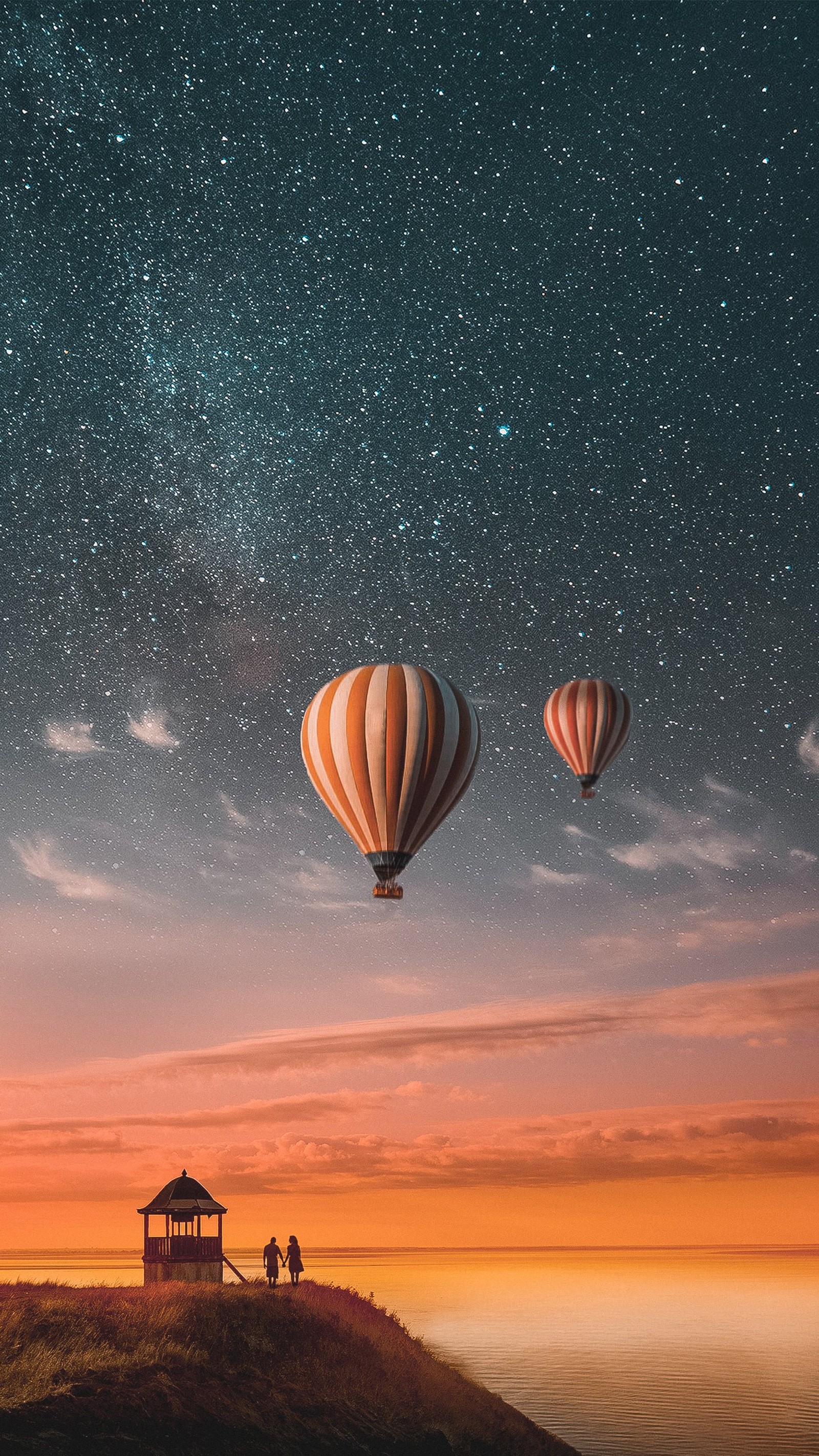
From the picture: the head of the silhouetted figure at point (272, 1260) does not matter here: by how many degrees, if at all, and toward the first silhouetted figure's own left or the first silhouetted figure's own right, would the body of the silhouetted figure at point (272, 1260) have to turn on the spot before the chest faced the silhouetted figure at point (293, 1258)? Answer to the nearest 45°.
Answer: approximately 135° to the first silhouetted figure's own right

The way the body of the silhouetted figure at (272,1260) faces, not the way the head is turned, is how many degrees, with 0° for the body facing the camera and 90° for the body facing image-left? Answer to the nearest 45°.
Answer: approximately 180°

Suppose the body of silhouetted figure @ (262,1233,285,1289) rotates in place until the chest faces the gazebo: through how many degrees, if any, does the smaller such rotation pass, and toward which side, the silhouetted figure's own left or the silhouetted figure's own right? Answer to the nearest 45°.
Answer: approximately 90° to the silhouetted figure's own left
